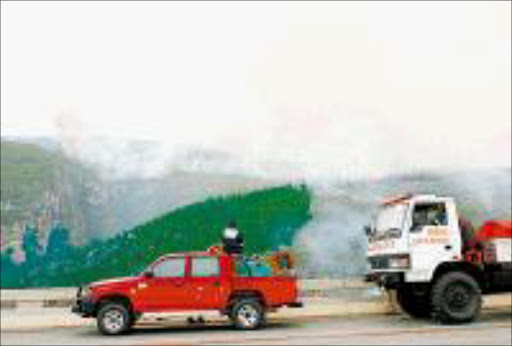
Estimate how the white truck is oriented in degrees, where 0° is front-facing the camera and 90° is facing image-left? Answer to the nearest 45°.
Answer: approximately 45°

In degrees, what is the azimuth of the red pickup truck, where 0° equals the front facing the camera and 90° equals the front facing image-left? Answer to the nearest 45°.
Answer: approximately 90°

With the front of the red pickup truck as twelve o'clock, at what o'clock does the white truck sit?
The white truck is roughly at 6 o'clock from the red pickup truck.

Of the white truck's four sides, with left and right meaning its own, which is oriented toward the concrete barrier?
right

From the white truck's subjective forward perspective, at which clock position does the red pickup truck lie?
The red pickup truck is roughly at 1 o'clock from the white truck.
